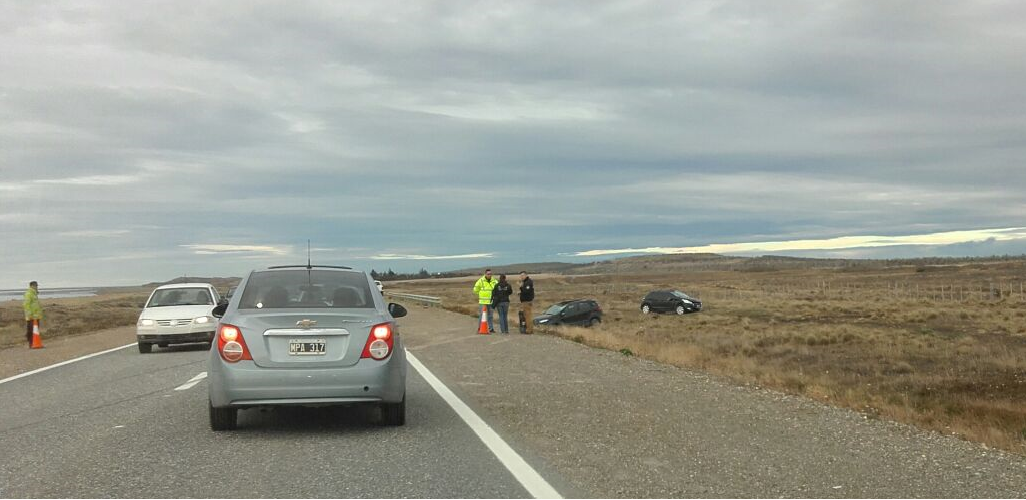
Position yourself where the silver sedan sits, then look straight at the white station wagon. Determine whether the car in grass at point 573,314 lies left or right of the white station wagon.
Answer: right

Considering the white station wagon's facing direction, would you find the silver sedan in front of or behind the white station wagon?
in front

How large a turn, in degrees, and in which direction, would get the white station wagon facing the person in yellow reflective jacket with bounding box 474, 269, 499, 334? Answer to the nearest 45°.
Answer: approximately 90° to its left

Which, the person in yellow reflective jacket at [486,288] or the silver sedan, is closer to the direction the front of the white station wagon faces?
the silver sedan

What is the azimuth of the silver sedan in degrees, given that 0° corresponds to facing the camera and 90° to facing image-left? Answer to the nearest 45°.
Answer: approximately 180°

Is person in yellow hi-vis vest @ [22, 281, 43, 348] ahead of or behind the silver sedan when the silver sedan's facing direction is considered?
ahead

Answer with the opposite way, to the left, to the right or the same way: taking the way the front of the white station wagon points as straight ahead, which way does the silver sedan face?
the opposite way

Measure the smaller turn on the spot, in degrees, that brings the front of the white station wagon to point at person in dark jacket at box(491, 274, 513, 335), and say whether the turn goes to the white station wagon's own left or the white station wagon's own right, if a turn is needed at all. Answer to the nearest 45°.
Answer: approximately 90° to the white station wagon's own left

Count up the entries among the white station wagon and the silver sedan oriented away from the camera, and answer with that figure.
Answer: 1

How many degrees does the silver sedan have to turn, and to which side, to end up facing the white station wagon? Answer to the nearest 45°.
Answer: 0° — it already faces it

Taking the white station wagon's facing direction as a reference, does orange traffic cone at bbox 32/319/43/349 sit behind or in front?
behind

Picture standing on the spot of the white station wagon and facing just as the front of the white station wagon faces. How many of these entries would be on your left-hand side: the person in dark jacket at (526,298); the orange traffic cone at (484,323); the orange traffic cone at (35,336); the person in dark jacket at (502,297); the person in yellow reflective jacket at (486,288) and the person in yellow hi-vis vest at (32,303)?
4

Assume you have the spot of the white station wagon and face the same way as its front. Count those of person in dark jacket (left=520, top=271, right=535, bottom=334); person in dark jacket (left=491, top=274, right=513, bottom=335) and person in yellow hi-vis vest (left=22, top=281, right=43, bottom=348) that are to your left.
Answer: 2
